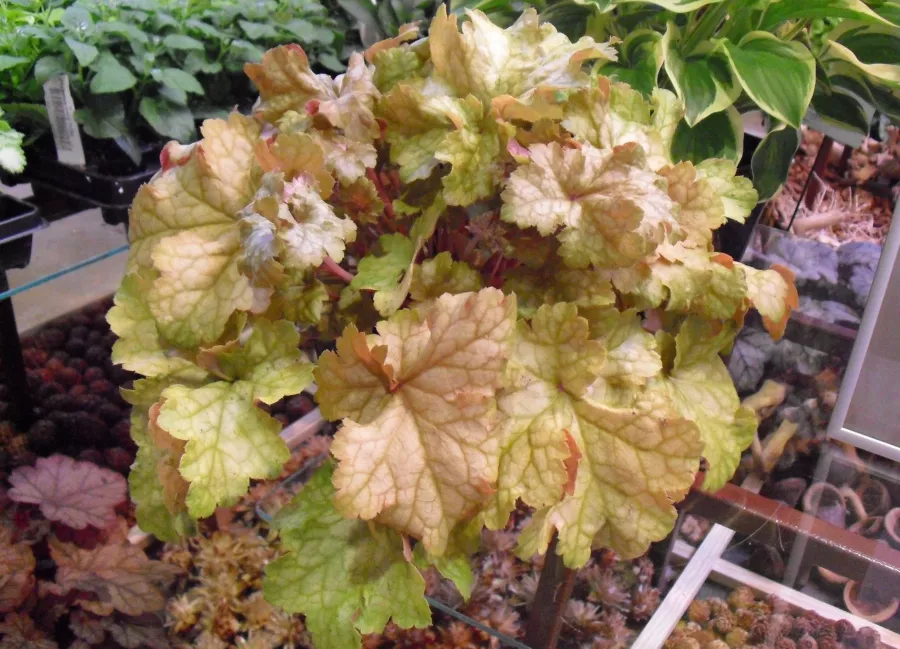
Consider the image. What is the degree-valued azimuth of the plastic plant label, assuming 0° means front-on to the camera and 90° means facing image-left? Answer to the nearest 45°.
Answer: approximately 0°

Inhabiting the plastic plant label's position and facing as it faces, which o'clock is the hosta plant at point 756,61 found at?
The hosta plant is roughly at 10 o'clock from the plastic plant label.

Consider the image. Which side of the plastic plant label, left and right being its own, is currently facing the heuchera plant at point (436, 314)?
front
